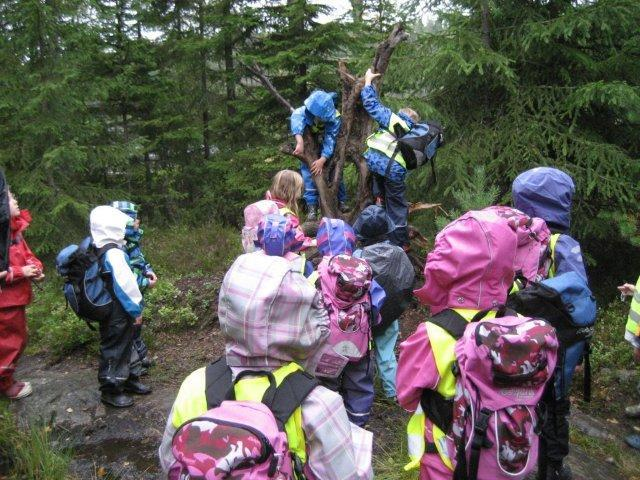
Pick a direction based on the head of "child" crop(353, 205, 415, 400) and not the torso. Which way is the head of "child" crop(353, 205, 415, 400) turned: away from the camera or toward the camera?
away from the camera

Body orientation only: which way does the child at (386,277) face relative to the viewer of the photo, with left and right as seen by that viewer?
facing away from the viewer and to the left of the viewer

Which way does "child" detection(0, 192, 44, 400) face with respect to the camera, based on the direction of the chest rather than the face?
to the viewer's right

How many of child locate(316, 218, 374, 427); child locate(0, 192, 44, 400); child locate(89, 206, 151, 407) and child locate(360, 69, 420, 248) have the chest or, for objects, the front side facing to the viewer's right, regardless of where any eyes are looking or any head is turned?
2

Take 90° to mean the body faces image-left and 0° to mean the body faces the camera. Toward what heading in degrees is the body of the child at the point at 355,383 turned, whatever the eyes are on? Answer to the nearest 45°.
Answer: approximately 180°

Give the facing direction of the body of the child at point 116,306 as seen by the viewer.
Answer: to the viewer's right

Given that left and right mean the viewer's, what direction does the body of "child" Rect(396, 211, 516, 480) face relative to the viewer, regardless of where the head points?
facing away from the viewer and to the left of the viewer

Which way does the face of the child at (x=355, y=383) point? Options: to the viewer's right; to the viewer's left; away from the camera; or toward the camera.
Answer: away from the camera

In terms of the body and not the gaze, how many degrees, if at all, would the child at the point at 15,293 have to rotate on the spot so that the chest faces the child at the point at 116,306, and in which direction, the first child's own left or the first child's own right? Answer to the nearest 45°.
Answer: approximately 45° to the first child's own right

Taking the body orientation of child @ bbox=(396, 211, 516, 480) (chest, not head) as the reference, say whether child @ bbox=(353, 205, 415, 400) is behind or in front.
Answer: in front

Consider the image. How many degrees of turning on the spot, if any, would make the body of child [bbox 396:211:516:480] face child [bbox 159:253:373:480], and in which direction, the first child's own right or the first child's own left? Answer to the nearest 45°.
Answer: approximately 90° to the first child's own left

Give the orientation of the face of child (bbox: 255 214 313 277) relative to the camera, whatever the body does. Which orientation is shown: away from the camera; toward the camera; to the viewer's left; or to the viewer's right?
away from the camera
